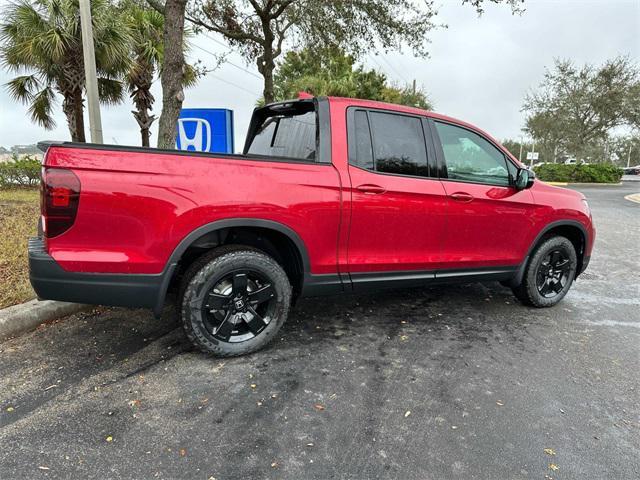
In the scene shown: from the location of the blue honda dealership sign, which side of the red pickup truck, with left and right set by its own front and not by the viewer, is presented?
left

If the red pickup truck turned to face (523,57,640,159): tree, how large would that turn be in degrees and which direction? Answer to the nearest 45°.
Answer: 0° — it already faces it

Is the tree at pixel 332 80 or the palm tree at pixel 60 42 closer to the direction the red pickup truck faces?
the tree

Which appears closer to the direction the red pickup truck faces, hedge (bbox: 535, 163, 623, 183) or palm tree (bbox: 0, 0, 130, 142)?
the hedge

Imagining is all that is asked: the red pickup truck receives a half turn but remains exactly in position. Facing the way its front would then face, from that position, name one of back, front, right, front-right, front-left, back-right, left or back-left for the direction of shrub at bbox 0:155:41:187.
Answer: right

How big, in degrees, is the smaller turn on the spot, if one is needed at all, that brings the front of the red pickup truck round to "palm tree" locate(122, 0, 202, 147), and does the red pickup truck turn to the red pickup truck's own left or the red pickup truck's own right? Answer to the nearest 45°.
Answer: approximately 90° to the red pickup truck's own left

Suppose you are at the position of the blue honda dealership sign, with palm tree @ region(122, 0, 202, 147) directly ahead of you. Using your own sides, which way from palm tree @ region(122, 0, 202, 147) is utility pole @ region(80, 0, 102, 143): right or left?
left

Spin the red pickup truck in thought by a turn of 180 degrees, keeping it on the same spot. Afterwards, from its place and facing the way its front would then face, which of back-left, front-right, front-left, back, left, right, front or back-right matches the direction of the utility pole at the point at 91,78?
right

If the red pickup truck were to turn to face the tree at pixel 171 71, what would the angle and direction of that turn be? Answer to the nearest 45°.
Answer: approximately 90° to its left

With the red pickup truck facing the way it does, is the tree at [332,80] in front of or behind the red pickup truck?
in front

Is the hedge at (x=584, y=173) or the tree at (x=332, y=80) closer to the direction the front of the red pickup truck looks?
the hedge

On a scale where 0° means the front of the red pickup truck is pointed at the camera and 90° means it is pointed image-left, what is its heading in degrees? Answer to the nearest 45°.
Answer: approximately 225°

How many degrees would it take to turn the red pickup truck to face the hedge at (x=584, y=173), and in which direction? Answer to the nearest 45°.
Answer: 0° — it already faces it

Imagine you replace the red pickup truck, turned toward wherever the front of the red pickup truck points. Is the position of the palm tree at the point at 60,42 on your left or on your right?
on your left
